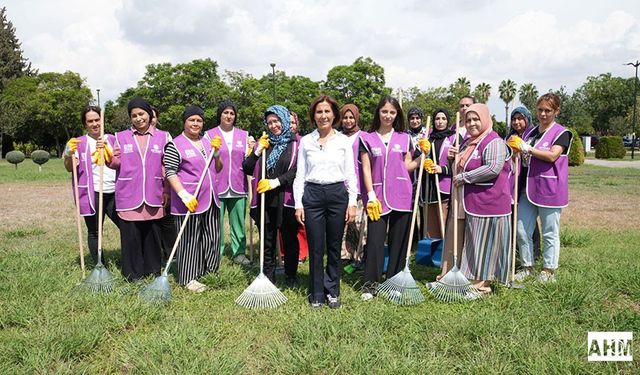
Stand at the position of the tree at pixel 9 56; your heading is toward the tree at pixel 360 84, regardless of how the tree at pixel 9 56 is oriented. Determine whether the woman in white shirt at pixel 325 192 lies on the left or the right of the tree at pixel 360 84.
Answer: right

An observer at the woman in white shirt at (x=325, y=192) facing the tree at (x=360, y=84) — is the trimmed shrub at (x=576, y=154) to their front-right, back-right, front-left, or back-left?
front-right

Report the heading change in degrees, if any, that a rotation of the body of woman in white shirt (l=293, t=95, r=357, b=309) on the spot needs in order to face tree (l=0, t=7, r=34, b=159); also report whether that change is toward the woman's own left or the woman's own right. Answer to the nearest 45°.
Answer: approximately 135° to the woman's own right

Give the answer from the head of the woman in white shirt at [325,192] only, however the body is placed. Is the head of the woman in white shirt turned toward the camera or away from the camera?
toward the camera

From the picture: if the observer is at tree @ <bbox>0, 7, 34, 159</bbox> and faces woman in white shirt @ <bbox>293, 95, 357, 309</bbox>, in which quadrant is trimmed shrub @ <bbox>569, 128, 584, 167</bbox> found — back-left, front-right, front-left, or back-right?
front-left

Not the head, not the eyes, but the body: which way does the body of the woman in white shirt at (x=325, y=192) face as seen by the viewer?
toward the camera

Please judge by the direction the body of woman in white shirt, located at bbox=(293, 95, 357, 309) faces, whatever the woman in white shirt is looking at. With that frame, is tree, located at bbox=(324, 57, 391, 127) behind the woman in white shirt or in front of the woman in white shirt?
behind

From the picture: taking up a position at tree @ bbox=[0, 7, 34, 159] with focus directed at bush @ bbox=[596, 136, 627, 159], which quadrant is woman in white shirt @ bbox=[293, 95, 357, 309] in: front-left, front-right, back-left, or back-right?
front-right

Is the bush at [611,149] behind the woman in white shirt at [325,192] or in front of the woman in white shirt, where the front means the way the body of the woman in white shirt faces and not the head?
behind

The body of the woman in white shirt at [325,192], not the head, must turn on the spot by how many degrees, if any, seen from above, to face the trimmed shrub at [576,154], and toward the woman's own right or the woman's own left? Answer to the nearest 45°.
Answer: approximately 135° to the woman's own left
